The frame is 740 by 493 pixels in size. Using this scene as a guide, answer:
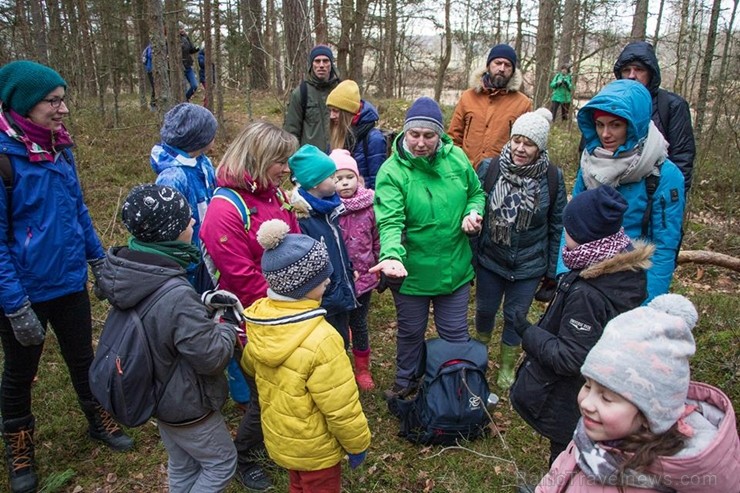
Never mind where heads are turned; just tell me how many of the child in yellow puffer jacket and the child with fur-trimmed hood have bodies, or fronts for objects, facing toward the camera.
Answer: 0

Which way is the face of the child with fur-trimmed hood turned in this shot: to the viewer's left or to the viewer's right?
to the viewer's left

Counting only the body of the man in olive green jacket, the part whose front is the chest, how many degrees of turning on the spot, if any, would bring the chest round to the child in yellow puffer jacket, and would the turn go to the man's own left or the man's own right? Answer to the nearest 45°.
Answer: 0° — they already face them

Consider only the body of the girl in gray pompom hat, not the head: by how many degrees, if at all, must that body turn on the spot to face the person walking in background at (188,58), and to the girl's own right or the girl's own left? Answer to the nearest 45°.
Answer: approximately 90° to the girl's own right

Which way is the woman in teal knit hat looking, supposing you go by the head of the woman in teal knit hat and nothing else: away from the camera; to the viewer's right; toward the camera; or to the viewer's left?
to the viewer's right

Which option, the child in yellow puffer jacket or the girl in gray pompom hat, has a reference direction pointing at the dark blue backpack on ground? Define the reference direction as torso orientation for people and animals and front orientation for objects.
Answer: the child in yellow puffer jacket

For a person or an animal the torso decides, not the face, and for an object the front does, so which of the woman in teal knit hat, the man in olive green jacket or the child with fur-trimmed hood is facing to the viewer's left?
the child with fur-trimmed hood

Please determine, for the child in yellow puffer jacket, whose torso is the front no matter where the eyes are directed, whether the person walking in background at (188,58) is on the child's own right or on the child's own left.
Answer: on the child's own left

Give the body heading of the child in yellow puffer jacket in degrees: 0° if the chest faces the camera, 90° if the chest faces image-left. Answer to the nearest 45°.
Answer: approximately 225°

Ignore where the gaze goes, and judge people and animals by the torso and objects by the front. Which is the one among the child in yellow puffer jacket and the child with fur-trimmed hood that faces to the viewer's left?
the child with fur-trimmed hood

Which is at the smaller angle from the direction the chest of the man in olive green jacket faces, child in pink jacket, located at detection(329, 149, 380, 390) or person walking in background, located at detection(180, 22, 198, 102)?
the child in pink jacket
